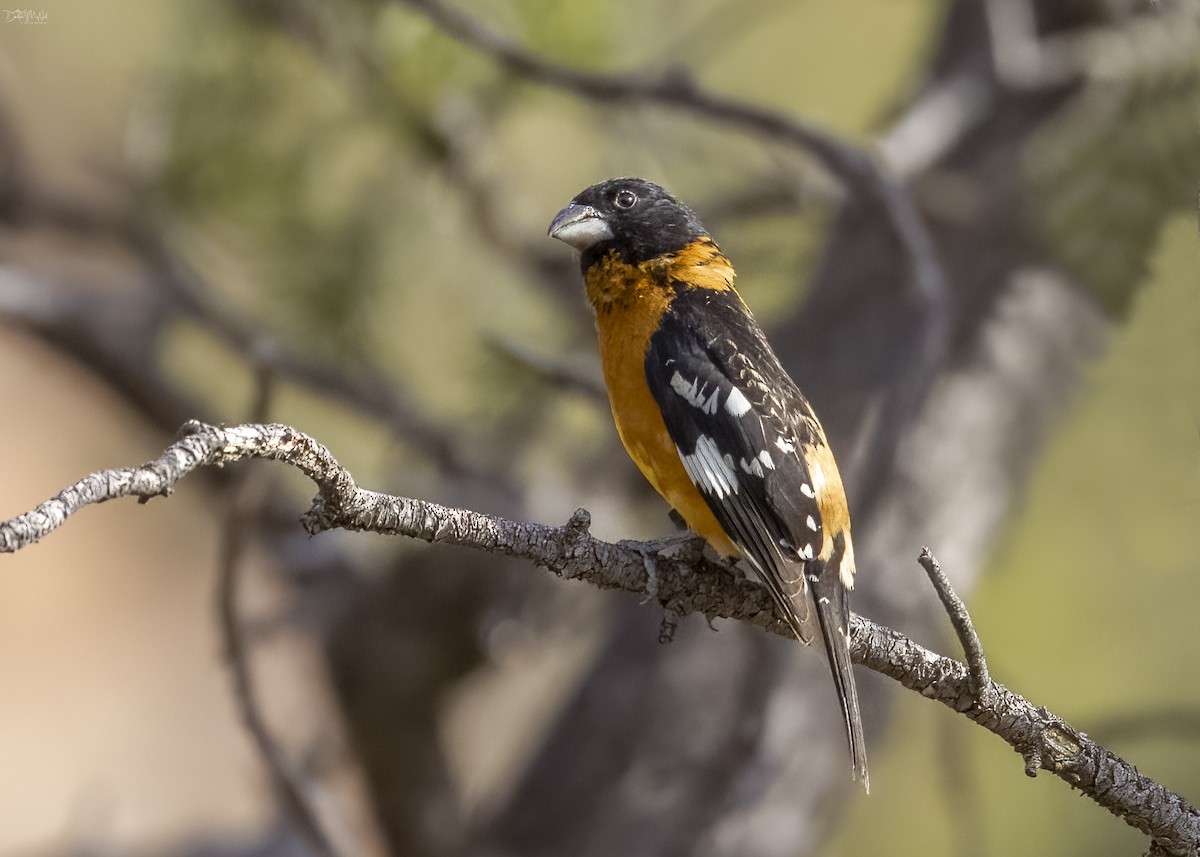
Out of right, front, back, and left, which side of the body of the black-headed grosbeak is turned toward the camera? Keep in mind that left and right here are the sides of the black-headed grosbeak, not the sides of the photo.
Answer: left

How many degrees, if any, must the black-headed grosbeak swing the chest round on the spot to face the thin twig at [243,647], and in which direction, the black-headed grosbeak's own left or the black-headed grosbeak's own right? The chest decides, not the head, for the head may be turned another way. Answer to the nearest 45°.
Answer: approximately 45° to the black-headed grosbeak's own right
